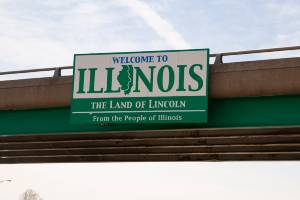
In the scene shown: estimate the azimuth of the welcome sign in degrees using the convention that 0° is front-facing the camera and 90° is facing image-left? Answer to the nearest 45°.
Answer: approximately 0°
